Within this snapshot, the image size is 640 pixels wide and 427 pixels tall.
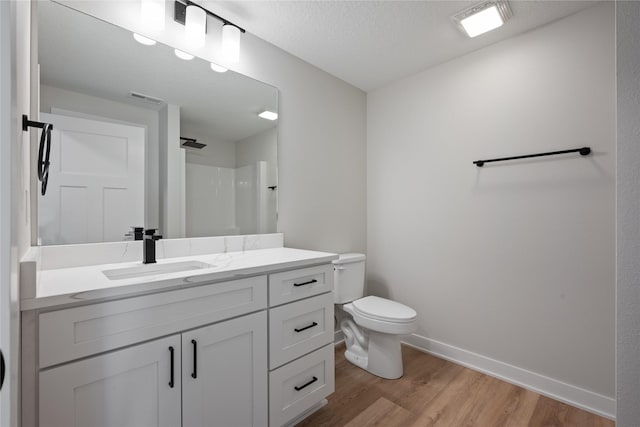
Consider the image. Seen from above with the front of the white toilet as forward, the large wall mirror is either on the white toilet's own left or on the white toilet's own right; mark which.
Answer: on the white toilet's own right

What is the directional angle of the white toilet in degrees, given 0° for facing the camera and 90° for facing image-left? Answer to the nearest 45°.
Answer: approximately 315°

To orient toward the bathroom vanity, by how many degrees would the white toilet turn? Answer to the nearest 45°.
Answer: approximately 90° to its right

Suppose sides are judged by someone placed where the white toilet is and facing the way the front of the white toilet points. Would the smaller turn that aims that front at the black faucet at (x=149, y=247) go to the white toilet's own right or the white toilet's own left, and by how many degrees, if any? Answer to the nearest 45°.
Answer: approximately 90° to the white toilet's own right
